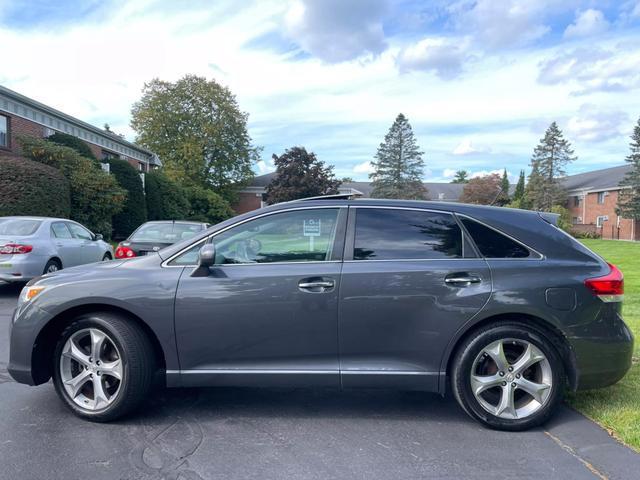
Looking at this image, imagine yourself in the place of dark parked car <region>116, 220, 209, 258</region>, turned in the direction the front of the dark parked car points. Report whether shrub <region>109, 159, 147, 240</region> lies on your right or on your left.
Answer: on your left

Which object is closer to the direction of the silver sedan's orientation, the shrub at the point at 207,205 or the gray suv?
the shrub

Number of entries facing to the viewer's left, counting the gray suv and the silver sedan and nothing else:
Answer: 1

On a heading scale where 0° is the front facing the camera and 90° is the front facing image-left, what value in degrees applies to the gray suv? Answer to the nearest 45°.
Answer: approximately 90°

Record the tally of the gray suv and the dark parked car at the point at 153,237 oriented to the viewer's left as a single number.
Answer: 1

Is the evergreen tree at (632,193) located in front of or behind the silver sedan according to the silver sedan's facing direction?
in front

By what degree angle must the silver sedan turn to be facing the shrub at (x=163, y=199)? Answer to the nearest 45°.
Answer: approximately 45° to its left

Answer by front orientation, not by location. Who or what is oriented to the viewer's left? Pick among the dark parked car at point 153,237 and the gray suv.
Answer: the gray suv

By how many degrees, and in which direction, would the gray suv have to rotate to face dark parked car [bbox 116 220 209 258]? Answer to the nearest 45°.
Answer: approximately 45° to its right

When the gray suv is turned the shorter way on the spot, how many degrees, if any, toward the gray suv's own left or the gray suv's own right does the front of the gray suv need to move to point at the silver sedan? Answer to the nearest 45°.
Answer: approximately 45° to the gray suv's own right

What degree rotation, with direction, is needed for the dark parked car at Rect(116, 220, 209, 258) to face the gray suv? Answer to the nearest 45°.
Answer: approximately 135° to its right

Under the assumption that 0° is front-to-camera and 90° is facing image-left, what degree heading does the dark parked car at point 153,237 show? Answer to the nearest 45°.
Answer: approximately 225°

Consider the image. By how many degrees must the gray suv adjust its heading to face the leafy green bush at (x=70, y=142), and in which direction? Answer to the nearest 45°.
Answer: approximately 45° to its right

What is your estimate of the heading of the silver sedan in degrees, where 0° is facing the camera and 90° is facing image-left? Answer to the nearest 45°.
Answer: approximately 225°

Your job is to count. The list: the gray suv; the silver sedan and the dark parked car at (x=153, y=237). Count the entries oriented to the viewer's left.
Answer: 1

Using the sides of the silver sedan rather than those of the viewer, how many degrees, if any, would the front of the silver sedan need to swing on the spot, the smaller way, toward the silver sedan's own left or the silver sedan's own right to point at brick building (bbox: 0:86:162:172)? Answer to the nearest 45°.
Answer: approximately 45° to the silver sedan's own left
